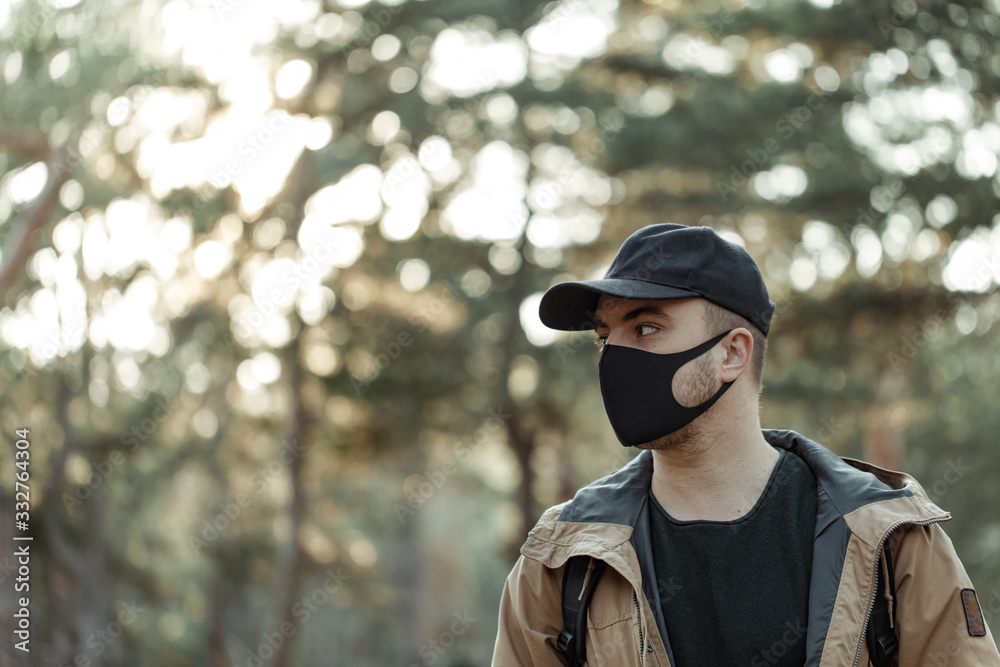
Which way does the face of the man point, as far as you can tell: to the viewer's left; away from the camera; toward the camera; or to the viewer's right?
to the viewer's left

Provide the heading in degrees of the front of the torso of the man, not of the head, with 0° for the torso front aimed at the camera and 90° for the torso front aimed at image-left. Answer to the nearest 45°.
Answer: approximately 0°
